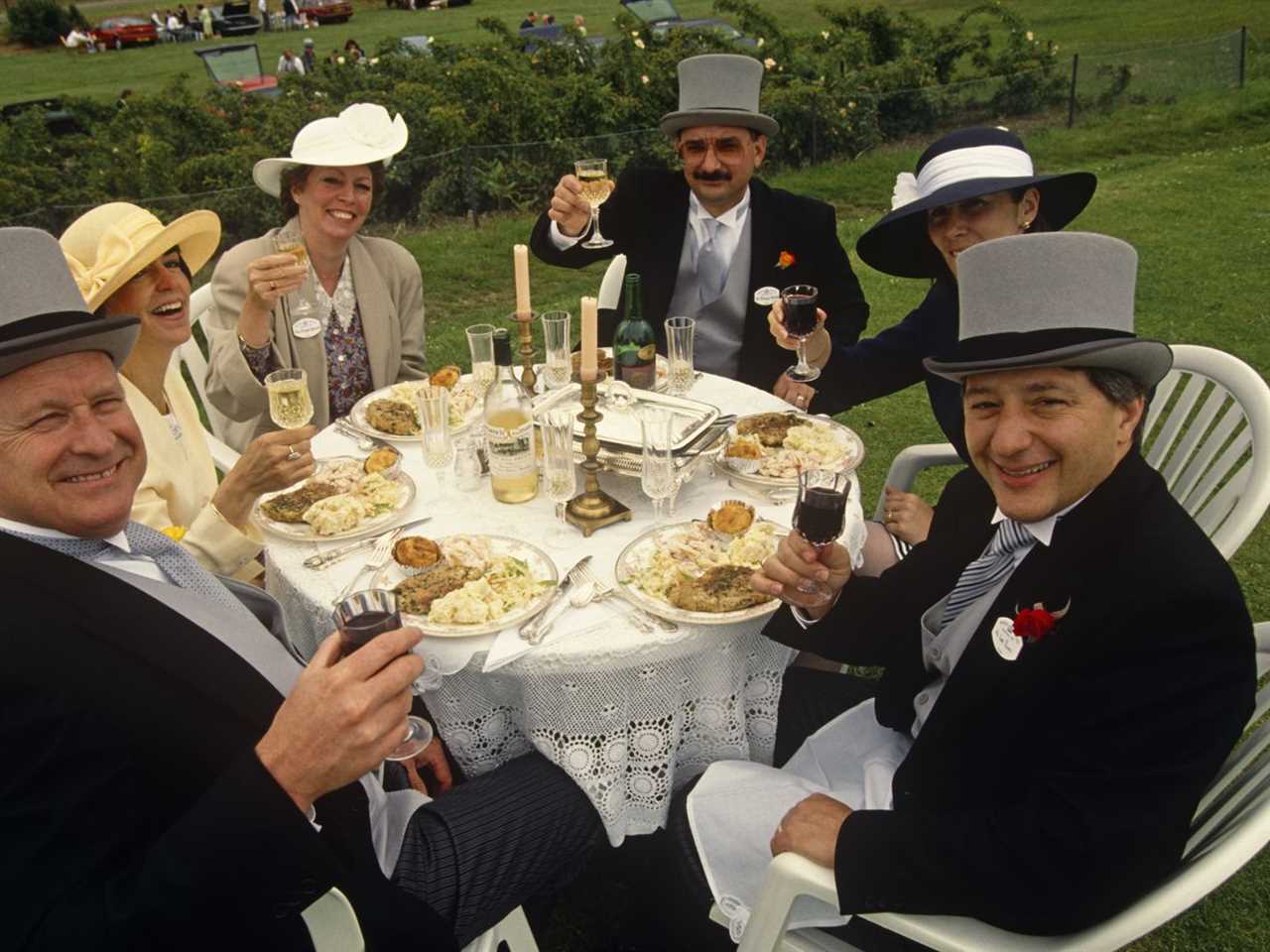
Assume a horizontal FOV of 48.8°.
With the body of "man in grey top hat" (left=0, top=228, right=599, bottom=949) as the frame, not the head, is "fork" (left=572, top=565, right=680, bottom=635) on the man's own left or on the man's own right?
on the man's own left

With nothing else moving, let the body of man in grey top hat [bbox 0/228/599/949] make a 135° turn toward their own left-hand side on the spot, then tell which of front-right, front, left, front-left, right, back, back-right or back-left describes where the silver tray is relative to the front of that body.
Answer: front-right

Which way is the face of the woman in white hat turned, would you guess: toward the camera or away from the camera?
toward the camera

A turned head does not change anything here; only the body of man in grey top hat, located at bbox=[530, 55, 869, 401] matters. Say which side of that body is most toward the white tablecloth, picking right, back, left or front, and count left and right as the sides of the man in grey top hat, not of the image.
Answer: front

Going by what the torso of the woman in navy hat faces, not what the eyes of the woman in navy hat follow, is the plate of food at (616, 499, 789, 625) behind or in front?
in front

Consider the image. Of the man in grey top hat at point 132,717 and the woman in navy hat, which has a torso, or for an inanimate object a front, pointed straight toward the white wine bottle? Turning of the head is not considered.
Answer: the woman in navy hat

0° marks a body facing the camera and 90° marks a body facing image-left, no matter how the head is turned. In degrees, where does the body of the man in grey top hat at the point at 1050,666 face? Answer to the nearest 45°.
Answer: approximately 45°

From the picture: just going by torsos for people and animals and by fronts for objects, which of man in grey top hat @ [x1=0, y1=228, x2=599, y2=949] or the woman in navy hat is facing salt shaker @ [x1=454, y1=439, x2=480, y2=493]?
the woman in navy hat

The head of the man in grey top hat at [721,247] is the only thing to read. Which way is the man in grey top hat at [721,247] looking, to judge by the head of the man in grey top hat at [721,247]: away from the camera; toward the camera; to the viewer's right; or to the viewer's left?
toward the camera

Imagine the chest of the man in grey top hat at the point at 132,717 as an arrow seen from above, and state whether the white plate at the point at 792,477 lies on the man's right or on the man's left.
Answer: on the man's left

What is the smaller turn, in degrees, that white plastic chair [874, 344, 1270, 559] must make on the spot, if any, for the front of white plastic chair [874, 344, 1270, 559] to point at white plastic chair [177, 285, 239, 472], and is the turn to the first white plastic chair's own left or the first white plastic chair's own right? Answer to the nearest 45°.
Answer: approximately 45° to the first white plastic chair's own right

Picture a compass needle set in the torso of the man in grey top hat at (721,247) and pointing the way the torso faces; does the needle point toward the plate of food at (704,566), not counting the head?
yes

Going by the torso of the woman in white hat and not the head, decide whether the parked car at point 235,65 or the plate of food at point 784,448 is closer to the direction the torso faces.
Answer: the plate of food

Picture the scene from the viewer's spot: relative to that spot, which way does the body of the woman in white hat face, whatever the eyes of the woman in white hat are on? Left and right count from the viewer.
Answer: facing the viewer and to the right of the viewer
